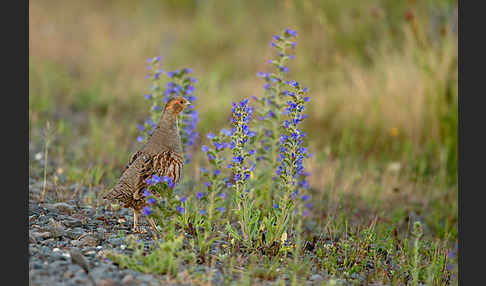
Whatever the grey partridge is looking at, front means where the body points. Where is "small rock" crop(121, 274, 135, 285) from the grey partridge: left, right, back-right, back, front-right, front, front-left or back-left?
right

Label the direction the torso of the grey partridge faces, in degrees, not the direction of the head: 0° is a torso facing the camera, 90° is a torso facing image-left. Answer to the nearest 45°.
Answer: approximately 270°
